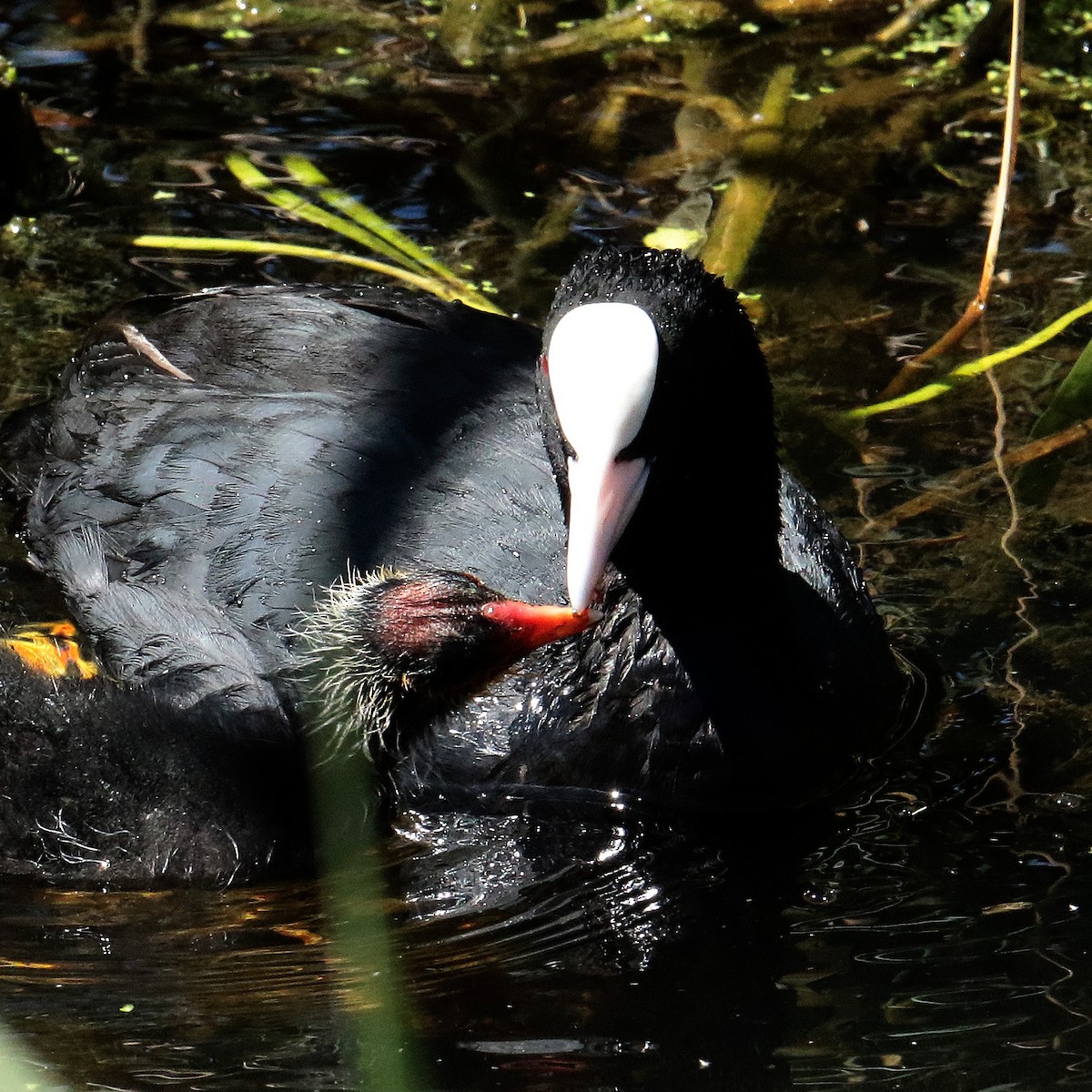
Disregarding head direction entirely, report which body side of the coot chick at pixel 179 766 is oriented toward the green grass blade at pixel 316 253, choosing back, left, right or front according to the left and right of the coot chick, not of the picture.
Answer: left

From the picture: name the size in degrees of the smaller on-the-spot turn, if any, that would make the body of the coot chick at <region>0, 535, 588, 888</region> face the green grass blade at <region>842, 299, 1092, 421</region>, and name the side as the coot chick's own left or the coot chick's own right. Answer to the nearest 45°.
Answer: approximately 45° to the coot chick's own left

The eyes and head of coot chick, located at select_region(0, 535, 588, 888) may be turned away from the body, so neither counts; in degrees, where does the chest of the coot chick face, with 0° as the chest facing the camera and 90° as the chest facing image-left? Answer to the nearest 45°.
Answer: approximately 270°

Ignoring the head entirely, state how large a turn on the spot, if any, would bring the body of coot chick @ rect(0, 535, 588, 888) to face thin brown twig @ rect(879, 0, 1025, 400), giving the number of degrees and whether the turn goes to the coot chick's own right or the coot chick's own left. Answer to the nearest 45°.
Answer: approximately 45° to the coot chick's own left

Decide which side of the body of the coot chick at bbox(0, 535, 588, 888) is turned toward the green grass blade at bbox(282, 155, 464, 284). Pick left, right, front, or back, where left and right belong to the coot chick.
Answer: left

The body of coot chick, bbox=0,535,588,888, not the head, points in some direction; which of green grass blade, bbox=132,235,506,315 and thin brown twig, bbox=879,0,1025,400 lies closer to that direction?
the thin brown twig
